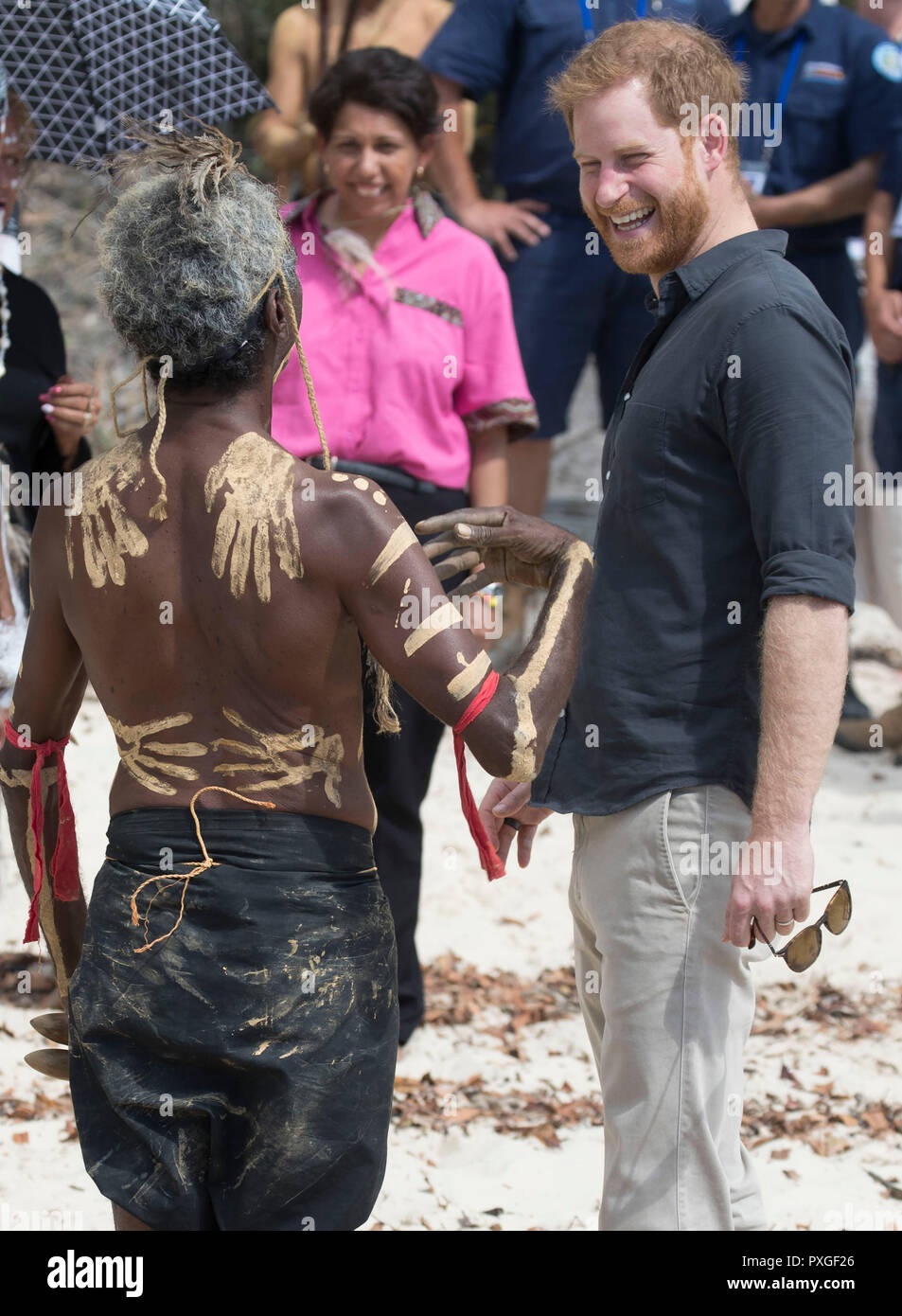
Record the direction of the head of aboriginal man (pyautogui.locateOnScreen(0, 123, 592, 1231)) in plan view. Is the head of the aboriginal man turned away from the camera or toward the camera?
away from the camera

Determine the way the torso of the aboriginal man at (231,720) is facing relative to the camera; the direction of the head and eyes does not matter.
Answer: away from the camera

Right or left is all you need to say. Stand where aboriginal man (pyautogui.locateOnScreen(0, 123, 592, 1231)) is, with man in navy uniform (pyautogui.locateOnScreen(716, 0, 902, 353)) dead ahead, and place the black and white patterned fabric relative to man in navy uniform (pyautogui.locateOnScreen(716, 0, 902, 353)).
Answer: left

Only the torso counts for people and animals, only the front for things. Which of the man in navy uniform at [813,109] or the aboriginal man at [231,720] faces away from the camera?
the aboriginal man

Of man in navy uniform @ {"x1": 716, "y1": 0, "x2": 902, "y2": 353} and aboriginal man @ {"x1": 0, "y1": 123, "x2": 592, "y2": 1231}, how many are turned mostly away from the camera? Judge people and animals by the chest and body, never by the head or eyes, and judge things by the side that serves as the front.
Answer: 1

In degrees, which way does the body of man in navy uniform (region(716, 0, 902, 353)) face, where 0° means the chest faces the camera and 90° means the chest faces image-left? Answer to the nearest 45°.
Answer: approximately 45°
